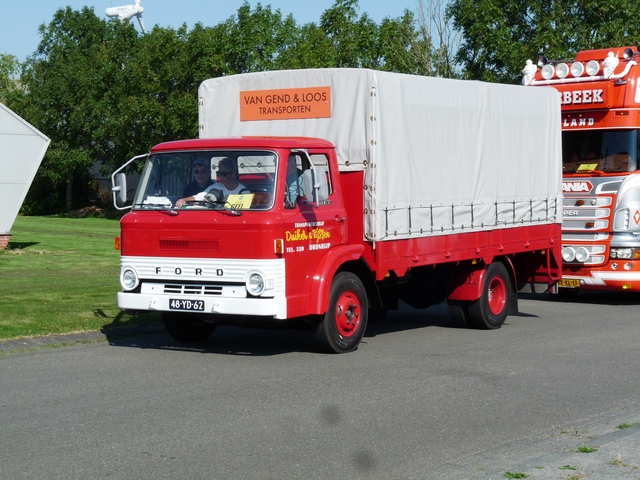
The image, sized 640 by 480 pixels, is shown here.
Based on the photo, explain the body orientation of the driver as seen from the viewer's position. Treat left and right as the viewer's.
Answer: facing the viewer and to the left of the viewer

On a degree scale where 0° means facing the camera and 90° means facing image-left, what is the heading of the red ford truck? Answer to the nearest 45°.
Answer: approximately 45°

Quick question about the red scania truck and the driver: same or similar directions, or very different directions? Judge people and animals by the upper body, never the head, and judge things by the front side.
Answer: same or similar directions

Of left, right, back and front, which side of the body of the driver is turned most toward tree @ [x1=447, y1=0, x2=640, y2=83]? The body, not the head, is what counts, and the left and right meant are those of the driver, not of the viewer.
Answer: back

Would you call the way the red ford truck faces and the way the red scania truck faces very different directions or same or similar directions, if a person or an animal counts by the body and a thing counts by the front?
same or similar directions

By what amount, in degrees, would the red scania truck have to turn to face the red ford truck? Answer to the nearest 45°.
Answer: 0° — it already faces it

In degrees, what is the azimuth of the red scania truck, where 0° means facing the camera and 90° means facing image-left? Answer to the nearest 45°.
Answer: approximately 45°

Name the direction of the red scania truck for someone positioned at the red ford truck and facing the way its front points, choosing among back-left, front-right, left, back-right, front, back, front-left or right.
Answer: back

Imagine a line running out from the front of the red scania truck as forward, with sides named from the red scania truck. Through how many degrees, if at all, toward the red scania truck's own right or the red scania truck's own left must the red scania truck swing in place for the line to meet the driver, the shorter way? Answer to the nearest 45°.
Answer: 0° — it already faces them

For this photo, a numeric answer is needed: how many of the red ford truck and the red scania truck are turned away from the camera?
0

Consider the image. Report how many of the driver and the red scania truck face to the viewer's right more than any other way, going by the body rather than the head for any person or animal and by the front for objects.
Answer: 0

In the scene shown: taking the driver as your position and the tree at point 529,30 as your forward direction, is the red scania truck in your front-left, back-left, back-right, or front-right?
front-right
